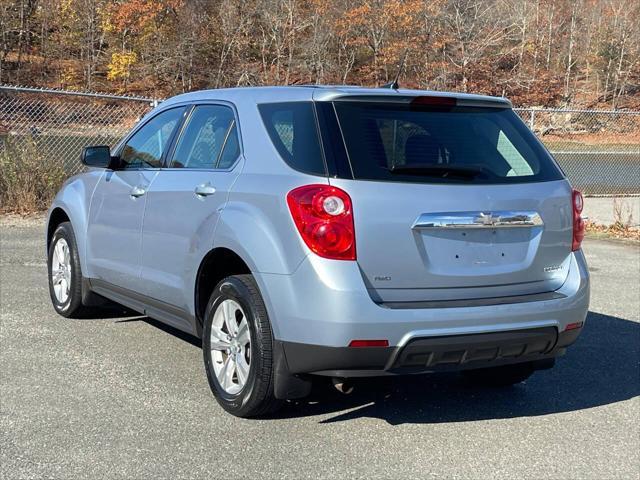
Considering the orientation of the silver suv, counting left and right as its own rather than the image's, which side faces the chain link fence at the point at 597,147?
right

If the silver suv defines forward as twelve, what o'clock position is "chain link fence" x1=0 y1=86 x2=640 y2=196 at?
The chain link fence is roughly at 1 o'clock from the silver suv.

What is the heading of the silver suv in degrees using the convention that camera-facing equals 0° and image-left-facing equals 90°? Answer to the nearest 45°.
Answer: approximately 135°
